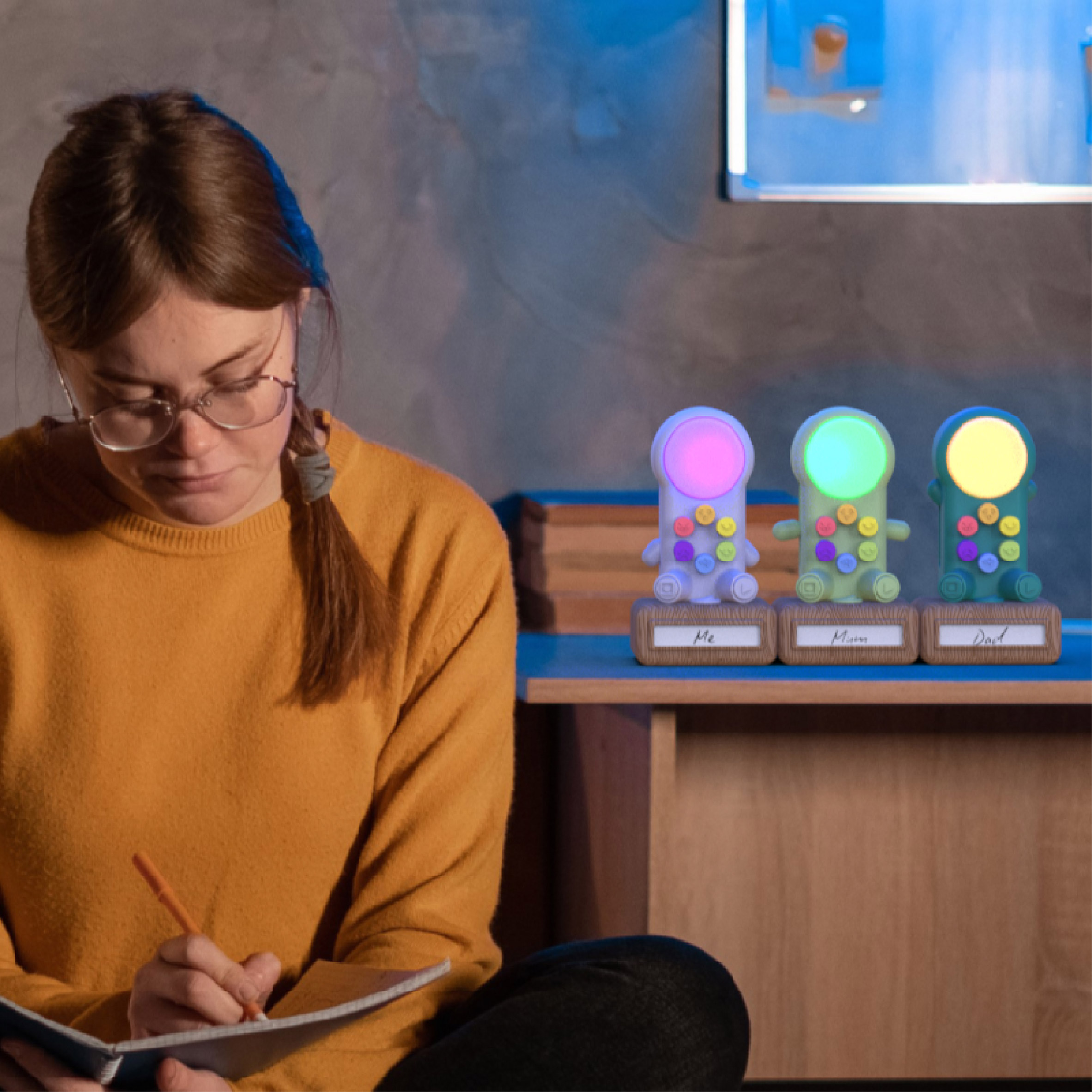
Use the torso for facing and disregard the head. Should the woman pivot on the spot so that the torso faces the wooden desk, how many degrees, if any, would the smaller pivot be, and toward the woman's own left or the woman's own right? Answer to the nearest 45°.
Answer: approximately 135° to the woman's own left

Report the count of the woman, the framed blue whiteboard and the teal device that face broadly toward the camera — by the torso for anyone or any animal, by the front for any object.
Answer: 3

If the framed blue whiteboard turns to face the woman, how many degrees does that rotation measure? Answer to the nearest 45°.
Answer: approximately 45° to its right

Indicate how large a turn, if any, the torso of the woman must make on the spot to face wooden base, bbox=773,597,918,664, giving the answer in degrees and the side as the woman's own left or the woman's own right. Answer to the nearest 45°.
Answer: approximately 135° to the woman's own left

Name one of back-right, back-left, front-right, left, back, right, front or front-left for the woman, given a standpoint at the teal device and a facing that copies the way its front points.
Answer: front-right

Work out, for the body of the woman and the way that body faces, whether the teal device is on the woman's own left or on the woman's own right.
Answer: on the woman's own left
